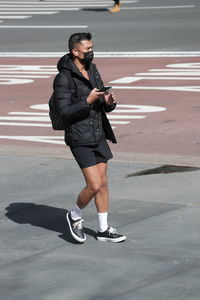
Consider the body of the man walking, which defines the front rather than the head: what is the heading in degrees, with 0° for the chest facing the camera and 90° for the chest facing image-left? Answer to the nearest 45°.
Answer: approximately 315°
